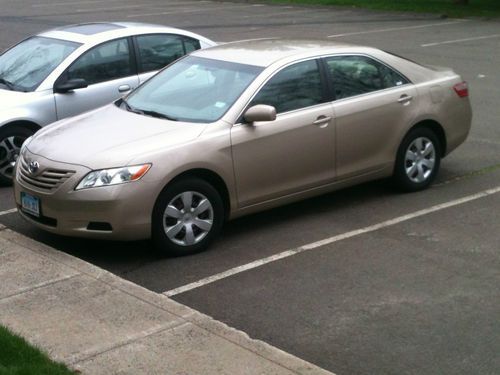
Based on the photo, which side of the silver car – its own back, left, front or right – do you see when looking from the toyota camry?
left

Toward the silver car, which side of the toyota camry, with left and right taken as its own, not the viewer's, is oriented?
right

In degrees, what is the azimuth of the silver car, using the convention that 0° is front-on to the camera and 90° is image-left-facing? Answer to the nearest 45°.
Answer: approximately 45°

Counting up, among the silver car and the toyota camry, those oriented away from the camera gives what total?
0

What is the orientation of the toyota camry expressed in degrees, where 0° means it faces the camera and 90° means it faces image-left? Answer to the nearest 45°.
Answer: approximately 45°
